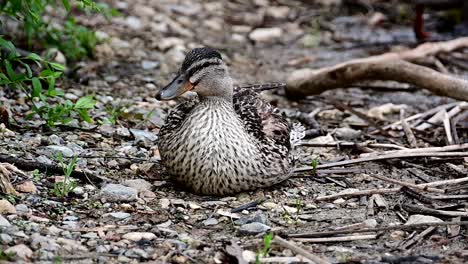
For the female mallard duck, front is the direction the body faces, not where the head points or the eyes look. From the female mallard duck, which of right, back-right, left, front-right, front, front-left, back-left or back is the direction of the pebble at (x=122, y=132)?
right

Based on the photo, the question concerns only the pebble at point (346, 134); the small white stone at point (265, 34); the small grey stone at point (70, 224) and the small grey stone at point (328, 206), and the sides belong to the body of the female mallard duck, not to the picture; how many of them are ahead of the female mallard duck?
1

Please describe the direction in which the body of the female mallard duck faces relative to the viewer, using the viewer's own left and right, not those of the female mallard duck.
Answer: facing the viewer and to the left of the viewer

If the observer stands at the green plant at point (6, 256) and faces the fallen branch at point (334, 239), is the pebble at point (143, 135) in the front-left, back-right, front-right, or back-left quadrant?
front-left

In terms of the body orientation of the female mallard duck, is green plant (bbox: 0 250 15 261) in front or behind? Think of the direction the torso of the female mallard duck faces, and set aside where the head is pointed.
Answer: in front

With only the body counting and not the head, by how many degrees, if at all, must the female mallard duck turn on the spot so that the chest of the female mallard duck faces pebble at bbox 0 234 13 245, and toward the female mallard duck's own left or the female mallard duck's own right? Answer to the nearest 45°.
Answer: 0° — it already faces it

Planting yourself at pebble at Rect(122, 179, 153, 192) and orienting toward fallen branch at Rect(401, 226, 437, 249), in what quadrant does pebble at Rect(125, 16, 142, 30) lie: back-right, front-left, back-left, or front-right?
back-left

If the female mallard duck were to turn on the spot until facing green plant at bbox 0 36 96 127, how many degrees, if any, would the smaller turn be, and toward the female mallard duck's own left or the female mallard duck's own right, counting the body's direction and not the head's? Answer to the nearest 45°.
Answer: approximately 45° to the female mallard duck's own right

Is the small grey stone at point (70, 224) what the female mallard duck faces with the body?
yes

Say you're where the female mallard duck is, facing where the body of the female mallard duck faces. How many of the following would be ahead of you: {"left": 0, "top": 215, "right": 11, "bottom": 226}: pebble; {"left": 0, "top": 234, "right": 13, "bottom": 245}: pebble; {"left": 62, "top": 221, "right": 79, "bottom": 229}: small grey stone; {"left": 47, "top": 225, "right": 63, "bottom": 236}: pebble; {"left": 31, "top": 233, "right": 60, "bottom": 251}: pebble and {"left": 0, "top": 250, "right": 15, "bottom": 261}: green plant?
6

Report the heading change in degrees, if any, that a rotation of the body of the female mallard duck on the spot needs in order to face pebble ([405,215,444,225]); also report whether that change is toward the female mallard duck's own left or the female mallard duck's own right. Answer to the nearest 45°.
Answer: approximately 135° to the female mallard duck's own left

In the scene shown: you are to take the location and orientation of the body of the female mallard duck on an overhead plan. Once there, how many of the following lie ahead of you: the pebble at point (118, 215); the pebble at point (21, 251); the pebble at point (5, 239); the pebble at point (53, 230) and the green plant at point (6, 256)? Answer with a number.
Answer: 5

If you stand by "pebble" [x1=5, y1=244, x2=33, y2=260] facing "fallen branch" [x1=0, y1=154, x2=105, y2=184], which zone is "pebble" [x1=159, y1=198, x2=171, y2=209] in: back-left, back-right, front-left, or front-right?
front-right
